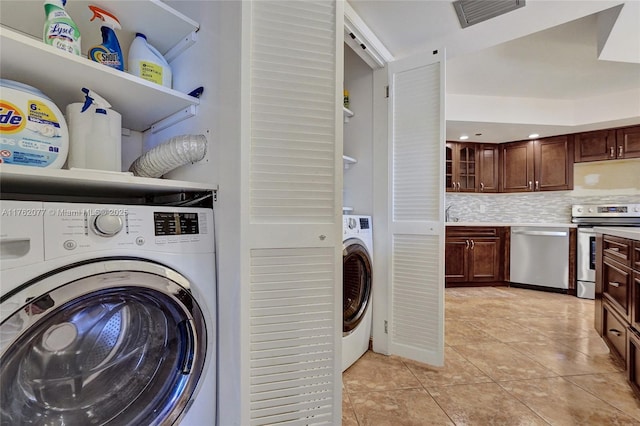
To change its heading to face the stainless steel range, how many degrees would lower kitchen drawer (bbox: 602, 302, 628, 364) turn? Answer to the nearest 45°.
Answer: approximately 135° to its right

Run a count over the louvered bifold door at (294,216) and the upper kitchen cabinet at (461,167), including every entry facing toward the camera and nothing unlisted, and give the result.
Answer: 2

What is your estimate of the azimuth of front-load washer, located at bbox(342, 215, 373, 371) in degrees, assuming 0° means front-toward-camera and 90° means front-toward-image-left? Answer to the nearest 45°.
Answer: approximately 315°

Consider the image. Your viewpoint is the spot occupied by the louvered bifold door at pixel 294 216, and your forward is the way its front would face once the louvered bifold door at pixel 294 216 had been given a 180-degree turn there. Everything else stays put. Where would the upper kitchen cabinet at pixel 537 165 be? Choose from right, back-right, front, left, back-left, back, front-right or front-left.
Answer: front-right

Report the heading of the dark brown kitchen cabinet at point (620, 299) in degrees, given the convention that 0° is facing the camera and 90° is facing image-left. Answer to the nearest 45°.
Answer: approximately 45°

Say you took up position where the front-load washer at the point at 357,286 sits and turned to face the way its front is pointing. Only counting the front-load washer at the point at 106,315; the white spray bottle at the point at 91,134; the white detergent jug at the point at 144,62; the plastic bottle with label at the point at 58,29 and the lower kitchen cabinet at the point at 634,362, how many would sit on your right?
4

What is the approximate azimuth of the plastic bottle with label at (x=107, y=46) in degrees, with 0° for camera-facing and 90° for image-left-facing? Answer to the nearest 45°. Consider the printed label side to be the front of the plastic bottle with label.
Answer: approximately 0°

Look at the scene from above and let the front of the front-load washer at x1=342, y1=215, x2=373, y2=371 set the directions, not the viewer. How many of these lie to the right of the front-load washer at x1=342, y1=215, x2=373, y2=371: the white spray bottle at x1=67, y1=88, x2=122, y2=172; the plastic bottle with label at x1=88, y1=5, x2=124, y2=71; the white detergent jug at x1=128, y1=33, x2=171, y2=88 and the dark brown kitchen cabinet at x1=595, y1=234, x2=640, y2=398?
3

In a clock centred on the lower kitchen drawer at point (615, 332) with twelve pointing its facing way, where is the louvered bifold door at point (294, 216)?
The louvered bifold door is roughly at 11 o'clock from the lower kitchen drawer.

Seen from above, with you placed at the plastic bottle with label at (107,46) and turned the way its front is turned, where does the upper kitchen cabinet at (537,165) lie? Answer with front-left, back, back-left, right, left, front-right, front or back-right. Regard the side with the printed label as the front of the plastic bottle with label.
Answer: left

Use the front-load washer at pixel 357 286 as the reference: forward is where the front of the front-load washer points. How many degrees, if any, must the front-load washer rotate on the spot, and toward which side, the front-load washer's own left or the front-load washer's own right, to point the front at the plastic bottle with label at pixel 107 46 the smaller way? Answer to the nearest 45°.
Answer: approximately 90° to the front-load washer's own right

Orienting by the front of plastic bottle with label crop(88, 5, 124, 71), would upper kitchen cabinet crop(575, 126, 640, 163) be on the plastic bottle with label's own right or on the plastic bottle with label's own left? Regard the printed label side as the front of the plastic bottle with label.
on the plastic bottle with label's own left
